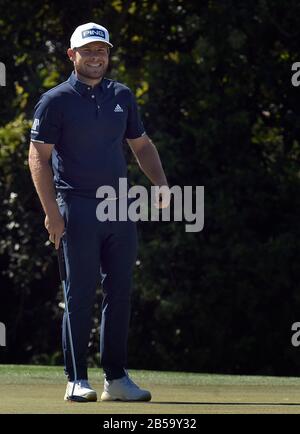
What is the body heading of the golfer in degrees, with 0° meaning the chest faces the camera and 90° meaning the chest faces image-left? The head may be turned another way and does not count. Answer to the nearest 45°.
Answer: approximately 315°
